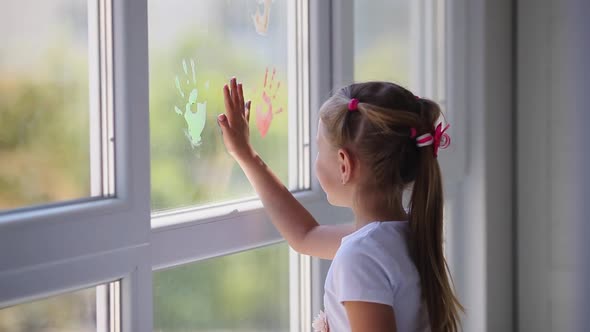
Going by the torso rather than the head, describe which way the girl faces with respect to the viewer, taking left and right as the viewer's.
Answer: facing away from the viewer and to the left of the viewer

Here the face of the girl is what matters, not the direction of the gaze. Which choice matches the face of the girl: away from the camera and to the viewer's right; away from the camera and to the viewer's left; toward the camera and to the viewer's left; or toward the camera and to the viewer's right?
away from the camera and to the viewer's left
